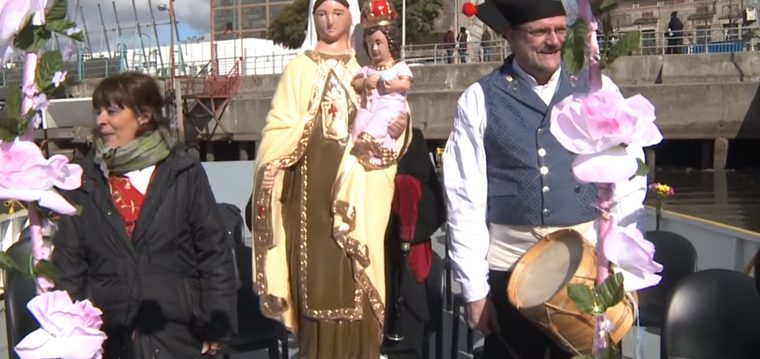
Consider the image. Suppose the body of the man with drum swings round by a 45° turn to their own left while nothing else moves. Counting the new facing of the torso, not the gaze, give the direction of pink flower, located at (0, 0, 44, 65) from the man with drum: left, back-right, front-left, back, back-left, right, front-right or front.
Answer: back-right

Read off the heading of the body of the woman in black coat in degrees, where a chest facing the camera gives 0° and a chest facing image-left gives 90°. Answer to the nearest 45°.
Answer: approximately 45°

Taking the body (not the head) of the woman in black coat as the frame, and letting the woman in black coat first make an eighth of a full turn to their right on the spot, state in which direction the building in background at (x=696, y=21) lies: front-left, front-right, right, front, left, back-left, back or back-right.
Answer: back-right

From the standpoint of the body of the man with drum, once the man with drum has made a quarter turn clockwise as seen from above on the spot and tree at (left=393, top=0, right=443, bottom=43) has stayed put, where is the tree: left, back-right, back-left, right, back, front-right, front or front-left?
back-right

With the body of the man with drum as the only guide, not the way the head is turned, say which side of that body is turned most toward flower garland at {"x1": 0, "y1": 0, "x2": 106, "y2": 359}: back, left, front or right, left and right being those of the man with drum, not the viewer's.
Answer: right

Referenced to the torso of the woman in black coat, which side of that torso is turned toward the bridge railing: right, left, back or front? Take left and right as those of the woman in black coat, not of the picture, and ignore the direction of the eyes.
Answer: back

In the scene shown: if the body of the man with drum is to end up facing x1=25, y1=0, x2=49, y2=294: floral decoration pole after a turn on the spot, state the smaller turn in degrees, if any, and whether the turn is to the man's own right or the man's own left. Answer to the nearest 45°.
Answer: approximately 90° to the man's own right

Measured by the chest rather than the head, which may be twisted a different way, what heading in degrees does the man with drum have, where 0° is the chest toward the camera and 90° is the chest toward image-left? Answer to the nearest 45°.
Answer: approximately 315°

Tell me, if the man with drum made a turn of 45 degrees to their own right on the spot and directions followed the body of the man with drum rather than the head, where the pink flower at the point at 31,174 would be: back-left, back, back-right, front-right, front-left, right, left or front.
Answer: front-right

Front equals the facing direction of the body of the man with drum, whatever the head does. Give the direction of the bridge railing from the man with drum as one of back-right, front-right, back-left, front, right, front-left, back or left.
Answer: back-left
